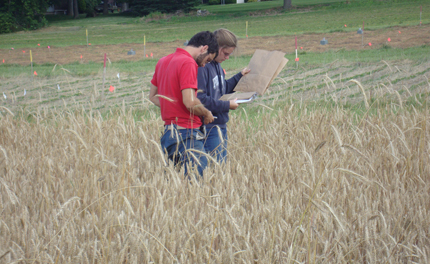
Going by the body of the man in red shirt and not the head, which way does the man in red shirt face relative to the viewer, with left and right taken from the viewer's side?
facing away from the viewer and to the right of the viewer

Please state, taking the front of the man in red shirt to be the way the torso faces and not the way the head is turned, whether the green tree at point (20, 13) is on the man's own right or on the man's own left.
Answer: on the man's own left

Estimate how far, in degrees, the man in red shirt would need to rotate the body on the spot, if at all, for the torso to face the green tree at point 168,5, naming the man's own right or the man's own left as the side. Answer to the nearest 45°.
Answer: approximately 45° to the man's own left
